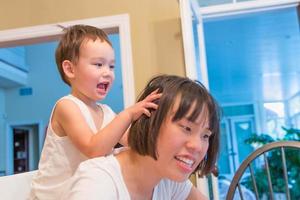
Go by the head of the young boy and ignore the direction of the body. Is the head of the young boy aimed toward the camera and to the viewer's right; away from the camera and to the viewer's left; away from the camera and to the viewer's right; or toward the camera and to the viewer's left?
toward the camera and to the viewer's right

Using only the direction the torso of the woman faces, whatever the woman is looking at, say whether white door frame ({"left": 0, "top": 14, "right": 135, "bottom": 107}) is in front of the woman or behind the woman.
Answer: behind

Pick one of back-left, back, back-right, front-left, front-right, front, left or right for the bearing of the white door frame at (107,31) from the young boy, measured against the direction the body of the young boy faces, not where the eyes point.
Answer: back-left

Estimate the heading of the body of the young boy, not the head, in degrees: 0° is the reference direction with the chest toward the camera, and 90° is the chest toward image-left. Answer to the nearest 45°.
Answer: approximately 315°

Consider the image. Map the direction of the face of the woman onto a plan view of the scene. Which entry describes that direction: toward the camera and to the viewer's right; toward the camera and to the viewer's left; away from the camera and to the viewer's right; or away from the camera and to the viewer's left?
toward the camera and to the viewer's right

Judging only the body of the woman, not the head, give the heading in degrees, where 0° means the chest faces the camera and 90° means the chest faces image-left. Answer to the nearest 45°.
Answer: approximately 315°
